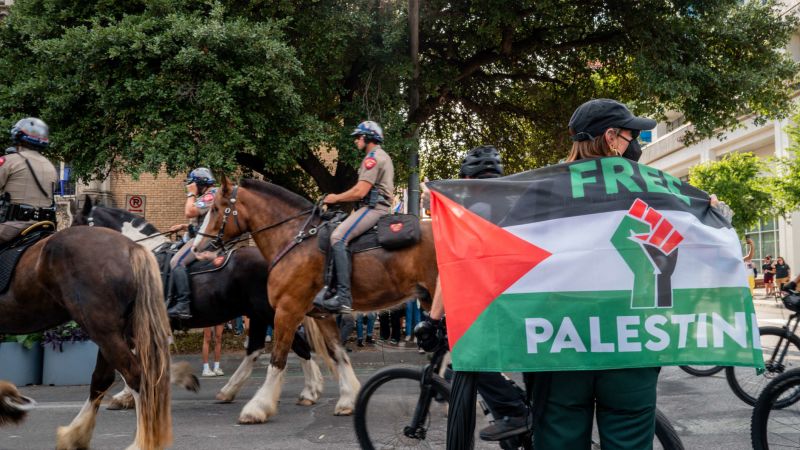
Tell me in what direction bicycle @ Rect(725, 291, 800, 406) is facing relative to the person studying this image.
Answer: facing to the left of the viewer

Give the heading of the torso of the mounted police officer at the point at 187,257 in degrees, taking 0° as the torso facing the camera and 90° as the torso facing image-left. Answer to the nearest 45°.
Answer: approximately 90°

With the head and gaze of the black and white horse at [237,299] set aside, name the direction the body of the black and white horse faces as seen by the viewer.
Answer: to the viewer's left

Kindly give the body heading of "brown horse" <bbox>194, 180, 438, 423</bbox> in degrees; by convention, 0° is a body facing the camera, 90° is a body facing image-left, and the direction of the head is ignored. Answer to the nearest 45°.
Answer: approximately 90°

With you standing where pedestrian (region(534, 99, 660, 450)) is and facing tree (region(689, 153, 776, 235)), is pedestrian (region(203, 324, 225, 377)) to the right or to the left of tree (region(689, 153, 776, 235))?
left

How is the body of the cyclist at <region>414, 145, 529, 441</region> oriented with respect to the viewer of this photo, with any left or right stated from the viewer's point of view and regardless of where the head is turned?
facing to the left of the viewer

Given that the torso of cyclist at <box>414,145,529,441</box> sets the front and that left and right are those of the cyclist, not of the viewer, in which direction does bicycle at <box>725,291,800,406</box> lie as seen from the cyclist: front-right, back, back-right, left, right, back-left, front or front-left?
back-right

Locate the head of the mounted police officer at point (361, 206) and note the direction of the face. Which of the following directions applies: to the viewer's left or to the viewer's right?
to the viewer's left

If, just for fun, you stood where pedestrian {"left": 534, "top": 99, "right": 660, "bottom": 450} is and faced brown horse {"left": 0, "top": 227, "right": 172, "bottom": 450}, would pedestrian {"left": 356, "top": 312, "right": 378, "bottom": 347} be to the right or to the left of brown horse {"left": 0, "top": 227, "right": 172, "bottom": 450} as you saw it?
right

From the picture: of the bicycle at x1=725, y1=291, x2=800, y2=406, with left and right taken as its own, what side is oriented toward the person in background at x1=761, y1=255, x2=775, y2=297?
right

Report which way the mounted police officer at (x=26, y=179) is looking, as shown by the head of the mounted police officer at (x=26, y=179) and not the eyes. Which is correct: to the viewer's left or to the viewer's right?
to the viewer's left

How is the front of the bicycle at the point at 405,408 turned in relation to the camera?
facing to the left of the viewer
